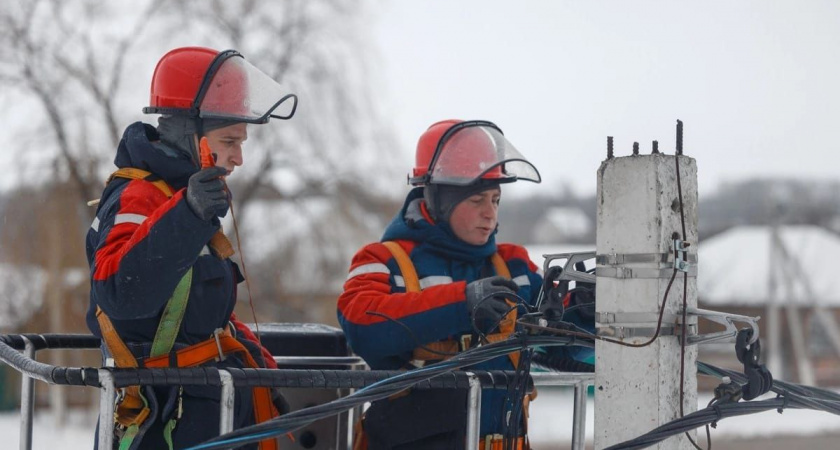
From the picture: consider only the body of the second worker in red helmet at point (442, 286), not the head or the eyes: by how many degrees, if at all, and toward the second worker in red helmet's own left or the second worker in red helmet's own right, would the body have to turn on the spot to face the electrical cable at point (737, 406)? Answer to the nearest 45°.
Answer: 0° — they already face it

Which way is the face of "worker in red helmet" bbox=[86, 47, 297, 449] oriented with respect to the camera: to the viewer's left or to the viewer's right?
to the viewer's right

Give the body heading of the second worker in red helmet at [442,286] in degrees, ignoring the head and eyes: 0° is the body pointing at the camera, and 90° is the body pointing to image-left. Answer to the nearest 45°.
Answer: approximately 315°

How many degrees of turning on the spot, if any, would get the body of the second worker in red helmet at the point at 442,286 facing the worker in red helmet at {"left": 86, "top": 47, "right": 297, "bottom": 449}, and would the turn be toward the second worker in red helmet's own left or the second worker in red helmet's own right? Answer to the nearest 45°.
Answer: approximately 90° to the second worker in red helmet's own right
